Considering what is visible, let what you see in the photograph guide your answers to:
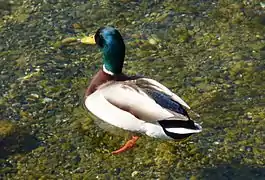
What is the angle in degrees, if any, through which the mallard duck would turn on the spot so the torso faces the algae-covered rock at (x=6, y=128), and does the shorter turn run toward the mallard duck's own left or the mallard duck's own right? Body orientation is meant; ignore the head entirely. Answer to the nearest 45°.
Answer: approximately 45° to the mallard duck's own left

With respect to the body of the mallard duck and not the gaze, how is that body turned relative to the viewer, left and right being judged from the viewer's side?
facing away from the viewer and to the left of the viewer
